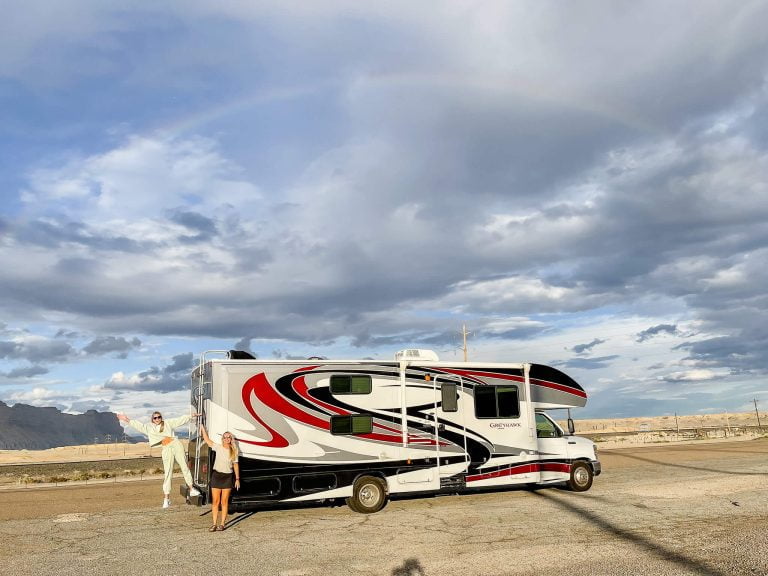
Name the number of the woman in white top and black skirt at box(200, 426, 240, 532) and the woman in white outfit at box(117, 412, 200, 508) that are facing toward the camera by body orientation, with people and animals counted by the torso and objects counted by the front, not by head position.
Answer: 2

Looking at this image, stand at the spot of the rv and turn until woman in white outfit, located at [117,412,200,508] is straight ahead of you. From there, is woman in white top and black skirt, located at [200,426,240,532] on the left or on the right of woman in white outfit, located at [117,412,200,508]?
left

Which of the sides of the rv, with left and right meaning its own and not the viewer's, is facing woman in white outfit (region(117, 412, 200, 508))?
back

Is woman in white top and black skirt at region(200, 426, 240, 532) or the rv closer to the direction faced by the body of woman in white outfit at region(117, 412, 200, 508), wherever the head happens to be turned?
the woman in white top and black skirt

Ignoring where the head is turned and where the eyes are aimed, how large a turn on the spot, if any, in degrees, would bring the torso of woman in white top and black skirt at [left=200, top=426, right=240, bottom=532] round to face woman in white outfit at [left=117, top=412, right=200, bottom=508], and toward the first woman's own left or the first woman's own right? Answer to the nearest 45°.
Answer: approximately 135° to the first woman's own right

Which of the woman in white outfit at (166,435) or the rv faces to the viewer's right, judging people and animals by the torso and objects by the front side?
the rv

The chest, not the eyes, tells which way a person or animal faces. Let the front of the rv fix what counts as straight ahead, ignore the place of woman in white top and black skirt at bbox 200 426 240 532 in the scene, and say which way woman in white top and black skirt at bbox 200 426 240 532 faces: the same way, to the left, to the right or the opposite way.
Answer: to the right

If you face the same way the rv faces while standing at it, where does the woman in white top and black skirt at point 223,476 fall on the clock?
The woman in white top and black skirt is roughly at 5 o'clock from the rv.

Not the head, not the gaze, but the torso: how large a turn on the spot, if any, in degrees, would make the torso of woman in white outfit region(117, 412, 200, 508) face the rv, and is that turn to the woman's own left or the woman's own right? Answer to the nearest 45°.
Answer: approximately 45° to the woman's own left

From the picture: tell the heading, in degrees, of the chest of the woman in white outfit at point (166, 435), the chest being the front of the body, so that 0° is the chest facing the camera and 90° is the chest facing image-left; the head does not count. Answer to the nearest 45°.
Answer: approximately 0°

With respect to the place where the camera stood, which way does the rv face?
facing to the right of the viewer

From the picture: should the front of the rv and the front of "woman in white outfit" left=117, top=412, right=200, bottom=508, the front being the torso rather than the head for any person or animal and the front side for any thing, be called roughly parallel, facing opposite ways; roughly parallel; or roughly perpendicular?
roughly perpendicular
